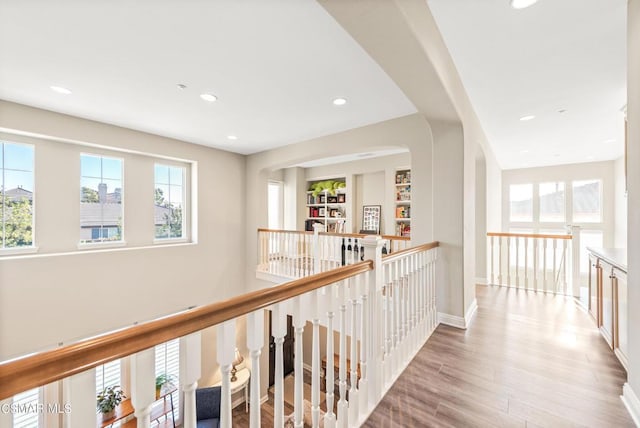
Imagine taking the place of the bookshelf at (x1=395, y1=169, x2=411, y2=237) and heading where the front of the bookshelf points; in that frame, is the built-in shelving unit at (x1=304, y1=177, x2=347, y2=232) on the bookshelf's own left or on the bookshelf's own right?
on the bookshelf's own right

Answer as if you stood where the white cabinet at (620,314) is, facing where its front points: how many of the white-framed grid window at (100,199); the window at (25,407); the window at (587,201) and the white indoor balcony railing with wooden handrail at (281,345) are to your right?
1

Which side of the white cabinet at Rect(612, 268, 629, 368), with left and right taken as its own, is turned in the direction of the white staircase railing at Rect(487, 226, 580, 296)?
right

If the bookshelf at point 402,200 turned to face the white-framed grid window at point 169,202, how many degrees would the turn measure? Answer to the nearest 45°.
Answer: approximately 45° to its right

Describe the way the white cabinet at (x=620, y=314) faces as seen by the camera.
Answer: facing to the left of the viewer

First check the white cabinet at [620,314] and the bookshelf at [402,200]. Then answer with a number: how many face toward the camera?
1

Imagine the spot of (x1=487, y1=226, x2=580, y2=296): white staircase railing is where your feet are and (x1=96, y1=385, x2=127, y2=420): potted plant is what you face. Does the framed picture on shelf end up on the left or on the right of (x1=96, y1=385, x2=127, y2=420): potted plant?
right

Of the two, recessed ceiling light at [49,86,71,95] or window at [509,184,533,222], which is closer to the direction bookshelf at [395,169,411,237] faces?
the recessed ceiling light

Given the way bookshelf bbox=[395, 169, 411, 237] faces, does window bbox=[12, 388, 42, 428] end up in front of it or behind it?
in front

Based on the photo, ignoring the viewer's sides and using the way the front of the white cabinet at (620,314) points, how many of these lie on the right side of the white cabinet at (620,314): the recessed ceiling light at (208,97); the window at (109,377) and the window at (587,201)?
1

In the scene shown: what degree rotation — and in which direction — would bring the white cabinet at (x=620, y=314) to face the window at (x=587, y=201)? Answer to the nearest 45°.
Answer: approximately 90° to its right

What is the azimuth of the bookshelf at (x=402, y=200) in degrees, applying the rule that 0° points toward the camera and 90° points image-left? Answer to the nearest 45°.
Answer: approximately 0°

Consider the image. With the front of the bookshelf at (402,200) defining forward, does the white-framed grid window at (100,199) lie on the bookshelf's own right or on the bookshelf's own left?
on the bookshelf's own right

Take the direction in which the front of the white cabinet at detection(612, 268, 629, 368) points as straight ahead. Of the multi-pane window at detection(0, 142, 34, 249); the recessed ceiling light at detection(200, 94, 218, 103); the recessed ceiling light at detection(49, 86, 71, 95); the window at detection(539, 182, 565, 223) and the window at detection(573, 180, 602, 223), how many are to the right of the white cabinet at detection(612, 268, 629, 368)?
2
